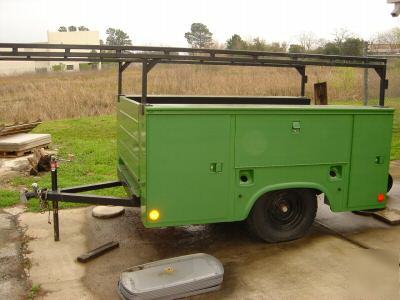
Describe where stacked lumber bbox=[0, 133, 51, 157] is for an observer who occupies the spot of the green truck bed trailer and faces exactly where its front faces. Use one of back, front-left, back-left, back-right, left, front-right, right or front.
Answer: front-right

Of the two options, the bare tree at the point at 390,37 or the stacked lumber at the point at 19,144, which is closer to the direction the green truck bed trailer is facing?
the stacked lumber

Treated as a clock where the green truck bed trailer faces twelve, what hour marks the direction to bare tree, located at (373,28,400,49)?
The bare tree is roughly at 4 o'clock from the green truck bed trailer.

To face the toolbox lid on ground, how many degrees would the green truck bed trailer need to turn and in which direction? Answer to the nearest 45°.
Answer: approximately 45° to its left

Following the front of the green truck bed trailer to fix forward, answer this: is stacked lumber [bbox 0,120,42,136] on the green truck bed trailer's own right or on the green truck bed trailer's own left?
on the green truck bed trailer's own right

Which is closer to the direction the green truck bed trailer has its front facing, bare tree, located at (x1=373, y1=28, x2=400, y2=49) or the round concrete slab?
the round concrete slab

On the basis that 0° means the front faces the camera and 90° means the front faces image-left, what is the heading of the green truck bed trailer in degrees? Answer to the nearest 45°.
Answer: approximately 90°
